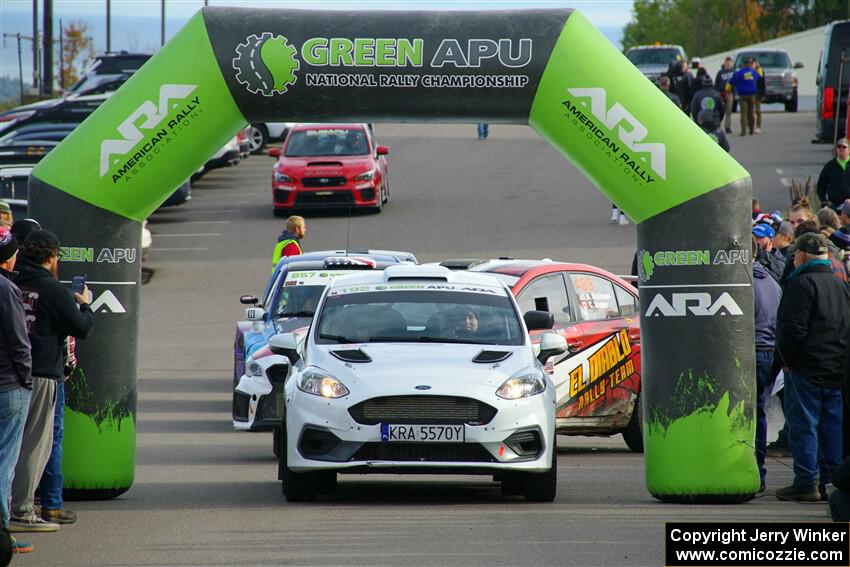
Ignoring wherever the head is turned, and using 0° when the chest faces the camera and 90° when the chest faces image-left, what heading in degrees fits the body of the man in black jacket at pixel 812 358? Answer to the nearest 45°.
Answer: approximately 135°

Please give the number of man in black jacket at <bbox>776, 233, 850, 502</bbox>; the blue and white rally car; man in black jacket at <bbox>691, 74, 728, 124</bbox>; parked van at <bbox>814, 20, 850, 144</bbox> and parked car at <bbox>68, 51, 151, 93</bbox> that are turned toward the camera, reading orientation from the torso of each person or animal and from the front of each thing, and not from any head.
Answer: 1

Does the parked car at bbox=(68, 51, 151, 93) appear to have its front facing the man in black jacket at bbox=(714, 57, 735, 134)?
no

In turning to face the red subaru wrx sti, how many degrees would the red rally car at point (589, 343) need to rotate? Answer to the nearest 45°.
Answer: approximately 135° to its right

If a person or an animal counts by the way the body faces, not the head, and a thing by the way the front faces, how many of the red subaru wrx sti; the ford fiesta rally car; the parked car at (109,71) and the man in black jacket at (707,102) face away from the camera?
1

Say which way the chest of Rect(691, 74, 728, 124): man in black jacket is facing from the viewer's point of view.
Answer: away from the camera

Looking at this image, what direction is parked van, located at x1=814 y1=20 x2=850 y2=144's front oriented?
away from the camera

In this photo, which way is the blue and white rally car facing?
toward the camera

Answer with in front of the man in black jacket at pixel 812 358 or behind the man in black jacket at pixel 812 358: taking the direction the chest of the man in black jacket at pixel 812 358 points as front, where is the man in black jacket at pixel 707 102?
in front

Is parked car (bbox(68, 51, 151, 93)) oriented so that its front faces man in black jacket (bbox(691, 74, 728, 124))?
no

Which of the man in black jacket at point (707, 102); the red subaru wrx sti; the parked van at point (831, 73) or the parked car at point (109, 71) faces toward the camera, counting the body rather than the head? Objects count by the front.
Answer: the red subaru wrx sti

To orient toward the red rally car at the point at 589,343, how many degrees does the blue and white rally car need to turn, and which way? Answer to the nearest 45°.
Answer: approximately 45° to its left

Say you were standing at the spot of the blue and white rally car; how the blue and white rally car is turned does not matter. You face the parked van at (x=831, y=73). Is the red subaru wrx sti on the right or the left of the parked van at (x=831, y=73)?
left

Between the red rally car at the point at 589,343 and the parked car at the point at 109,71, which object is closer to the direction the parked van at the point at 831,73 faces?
the parked car

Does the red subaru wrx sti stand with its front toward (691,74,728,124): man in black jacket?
no

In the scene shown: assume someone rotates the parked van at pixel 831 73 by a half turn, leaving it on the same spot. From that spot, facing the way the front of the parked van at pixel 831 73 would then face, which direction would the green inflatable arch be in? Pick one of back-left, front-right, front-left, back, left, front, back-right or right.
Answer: front
